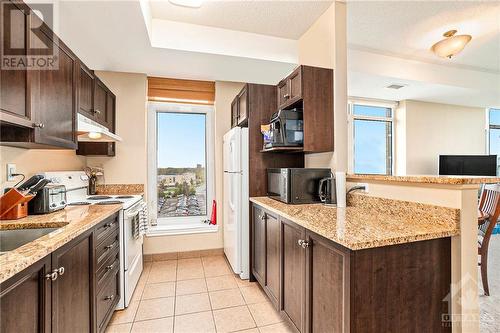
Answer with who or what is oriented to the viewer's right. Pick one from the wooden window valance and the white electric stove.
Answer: the white electric stove

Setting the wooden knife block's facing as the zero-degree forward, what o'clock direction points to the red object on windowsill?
The red object on windowsill is roughly at 10 o'clock from the wooden knife block.

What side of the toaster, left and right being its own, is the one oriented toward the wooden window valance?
left

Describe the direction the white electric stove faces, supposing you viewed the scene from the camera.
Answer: facing to the right of the viewer

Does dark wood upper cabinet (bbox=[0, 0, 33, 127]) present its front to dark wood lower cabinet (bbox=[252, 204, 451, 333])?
yes

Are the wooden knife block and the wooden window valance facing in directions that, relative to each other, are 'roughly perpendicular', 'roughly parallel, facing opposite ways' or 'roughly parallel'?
roughly perpendicular
